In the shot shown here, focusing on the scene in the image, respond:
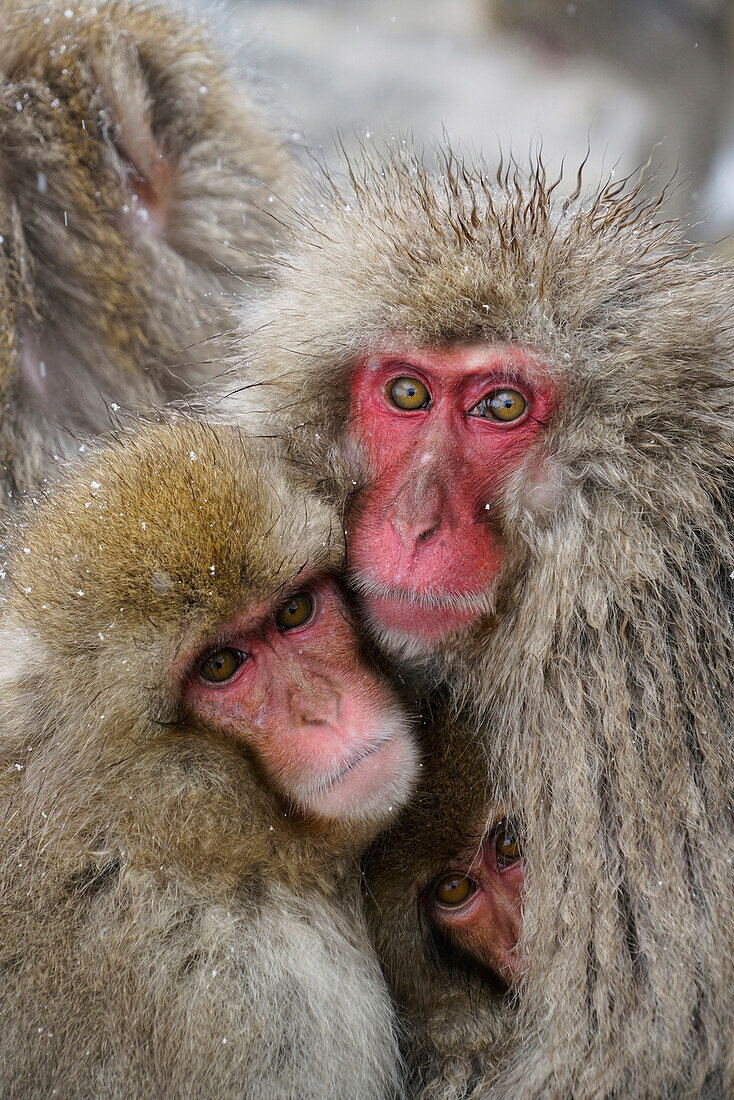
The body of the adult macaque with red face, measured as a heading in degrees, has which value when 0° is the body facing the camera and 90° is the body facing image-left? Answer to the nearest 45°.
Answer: approximately 45°

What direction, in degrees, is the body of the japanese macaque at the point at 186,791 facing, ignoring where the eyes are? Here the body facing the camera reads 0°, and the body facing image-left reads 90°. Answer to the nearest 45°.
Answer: approximately 315°

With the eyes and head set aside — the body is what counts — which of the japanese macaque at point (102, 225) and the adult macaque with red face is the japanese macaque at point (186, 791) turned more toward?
the adult macaque with red face

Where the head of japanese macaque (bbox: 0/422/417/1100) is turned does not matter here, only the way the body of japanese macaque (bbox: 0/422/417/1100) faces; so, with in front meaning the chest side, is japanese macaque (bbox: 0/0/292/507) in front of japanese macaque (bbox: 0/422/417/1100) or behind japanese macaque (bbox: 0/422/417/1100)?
behind

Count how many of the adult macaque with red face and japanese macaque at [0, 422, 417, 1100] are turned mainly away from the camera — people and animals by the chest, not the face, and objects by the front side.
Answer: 0

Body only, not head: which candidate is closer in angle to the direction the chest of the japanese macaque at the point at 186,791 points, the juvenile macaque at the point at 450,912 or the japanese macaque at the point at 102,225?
the juvenile macaque
